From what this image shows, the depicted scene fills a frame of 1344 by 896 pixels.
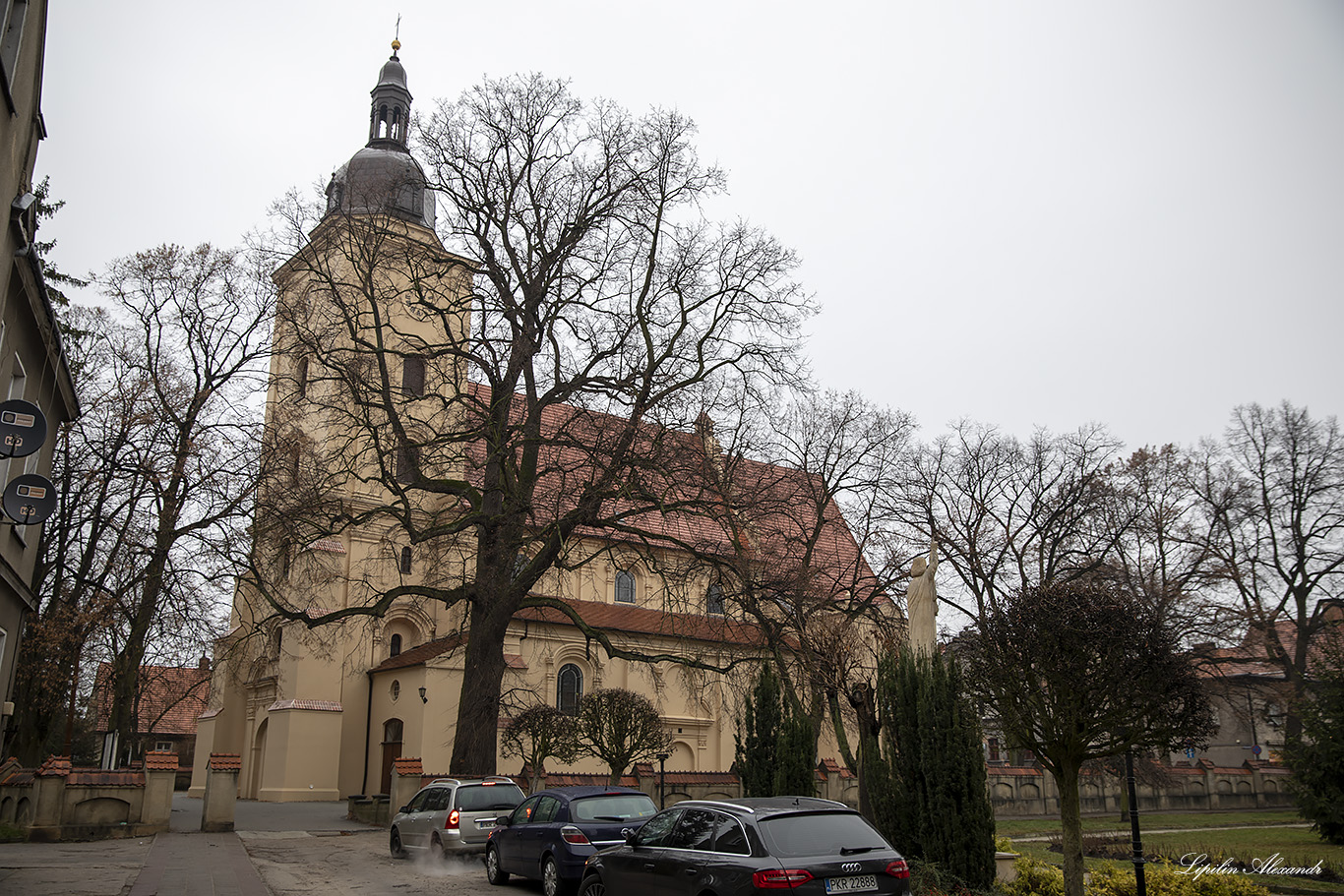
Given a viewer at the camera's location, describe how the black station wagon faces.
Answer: facing away from the viewer and to the left of the viewer

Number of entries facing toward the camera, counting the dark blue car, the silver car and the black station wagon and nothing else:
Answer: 0

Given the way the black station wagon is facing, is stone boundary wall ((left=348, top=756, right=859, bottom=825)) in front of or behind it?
in front

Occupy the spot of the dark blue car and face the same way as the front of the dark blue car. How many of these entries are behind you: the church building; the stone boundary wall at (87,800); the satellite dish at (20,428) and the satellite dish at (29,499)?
0

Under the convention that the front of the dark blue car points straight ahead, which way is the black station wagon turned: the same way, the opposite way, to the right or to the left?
the same way

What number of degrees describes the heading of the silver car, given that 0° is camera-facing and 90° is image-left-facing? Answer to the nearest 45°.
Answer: approximately 135°

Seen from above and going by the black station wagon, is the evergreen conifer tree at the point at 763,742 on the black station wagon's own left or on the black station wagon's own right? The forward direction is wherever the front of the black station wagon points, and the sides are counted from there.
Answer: on the black station wagon's own right

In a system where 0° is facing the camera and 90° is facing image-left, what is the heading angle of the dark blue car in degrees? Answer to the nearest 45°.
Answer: approximately 135°

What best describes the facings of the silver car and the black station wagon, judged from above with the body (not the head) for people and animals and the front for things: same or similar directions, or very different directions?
same or similar directions

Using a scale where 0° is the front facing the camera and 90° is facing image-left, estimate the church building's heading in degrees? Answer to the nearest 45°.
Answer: approximately 45°

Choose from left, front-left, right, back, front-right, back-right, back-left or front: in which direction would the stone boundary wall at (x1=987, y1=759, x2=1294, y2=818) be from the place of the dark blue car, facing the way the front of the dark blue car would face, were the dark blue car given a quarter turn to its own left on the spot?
back

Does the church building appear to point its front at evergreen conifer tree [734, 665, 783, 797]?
no

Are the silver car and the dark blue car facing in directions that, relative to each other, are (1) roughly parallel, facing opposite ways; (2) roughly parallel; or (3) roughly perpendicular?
roughly parallel

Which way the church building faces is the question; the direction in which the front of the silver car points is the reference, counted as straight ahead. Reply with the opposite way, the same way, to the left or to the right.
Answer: to the left

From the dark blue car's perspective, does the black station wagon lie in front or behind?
behind
